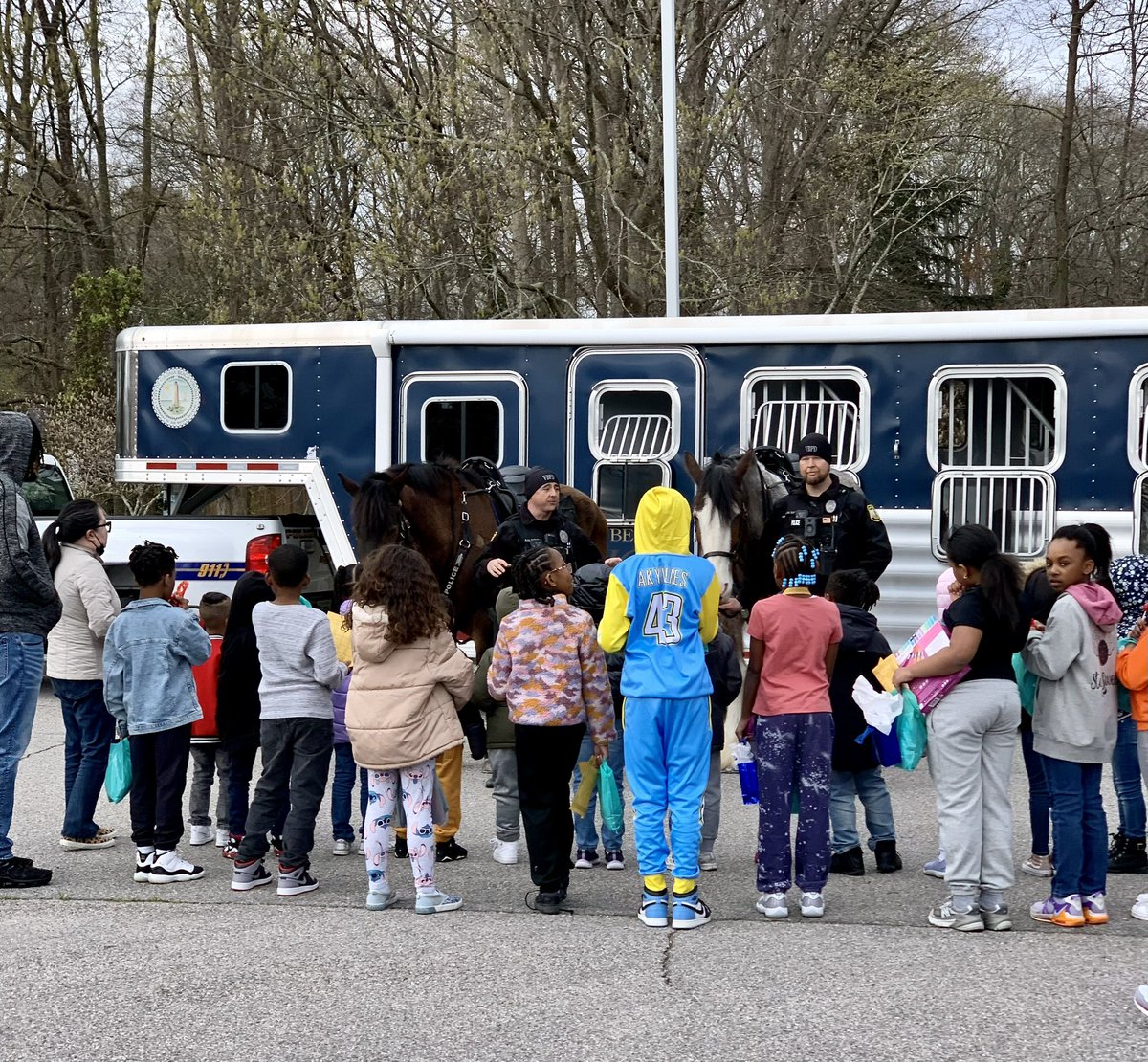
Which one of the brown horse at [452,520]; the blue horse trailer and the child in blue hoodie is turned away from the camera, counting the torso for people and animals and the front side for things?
the child in blue hoodie

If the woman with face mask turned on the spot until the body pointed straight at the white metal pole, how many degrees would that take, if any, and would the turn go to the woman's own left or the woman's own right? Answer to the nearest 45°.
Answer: approximately 45° to the woman's own left

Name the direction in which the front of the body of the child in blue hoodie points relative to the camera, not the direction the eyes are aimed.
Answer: away from the camera

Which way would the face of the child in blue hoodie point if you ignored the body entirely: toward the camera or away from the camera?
away from the camera

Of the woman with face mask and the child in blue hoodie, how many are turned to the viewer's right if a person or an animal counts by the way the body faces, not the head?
1

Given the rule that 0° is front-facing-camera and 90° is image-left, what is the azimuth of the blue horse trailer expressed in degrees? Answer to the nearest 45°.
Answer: approximately 90°

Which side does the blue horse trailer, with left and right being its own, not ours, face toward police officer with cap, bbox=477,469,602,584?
left

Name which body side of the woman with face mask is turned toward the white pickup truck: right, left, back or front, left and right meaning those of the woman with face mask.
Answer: left

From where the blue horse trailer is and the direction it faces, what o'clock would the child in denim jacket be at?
The child in denim jacket is roughly at 10 o'clock from the blue horse trailer.

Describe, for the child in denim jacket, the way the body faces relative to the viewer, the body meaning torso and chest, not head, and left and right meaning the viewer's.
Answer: facing away from the viewer and to the right of the viewer
